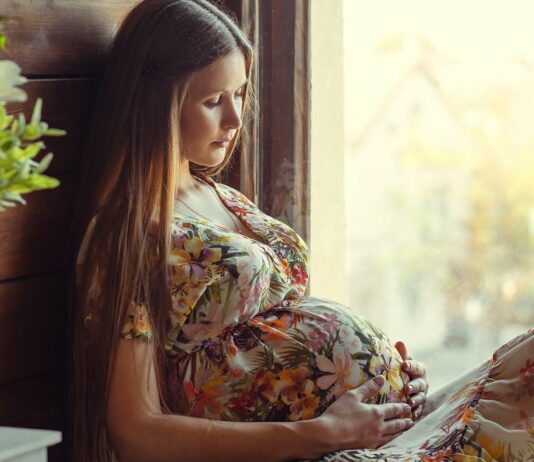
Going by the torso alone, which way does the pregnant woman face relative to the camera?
to the viewer's right

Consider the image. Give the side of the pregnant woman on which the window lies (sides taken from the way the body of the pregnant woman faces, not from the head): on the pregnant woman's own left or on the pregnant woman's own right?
on the pregnant woman's own left

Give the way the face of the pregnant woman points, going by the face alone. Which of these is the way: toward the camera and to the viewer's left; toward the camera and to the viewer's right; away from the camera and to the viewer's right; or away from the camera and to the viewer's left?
toward the camera and to the viewer's right
